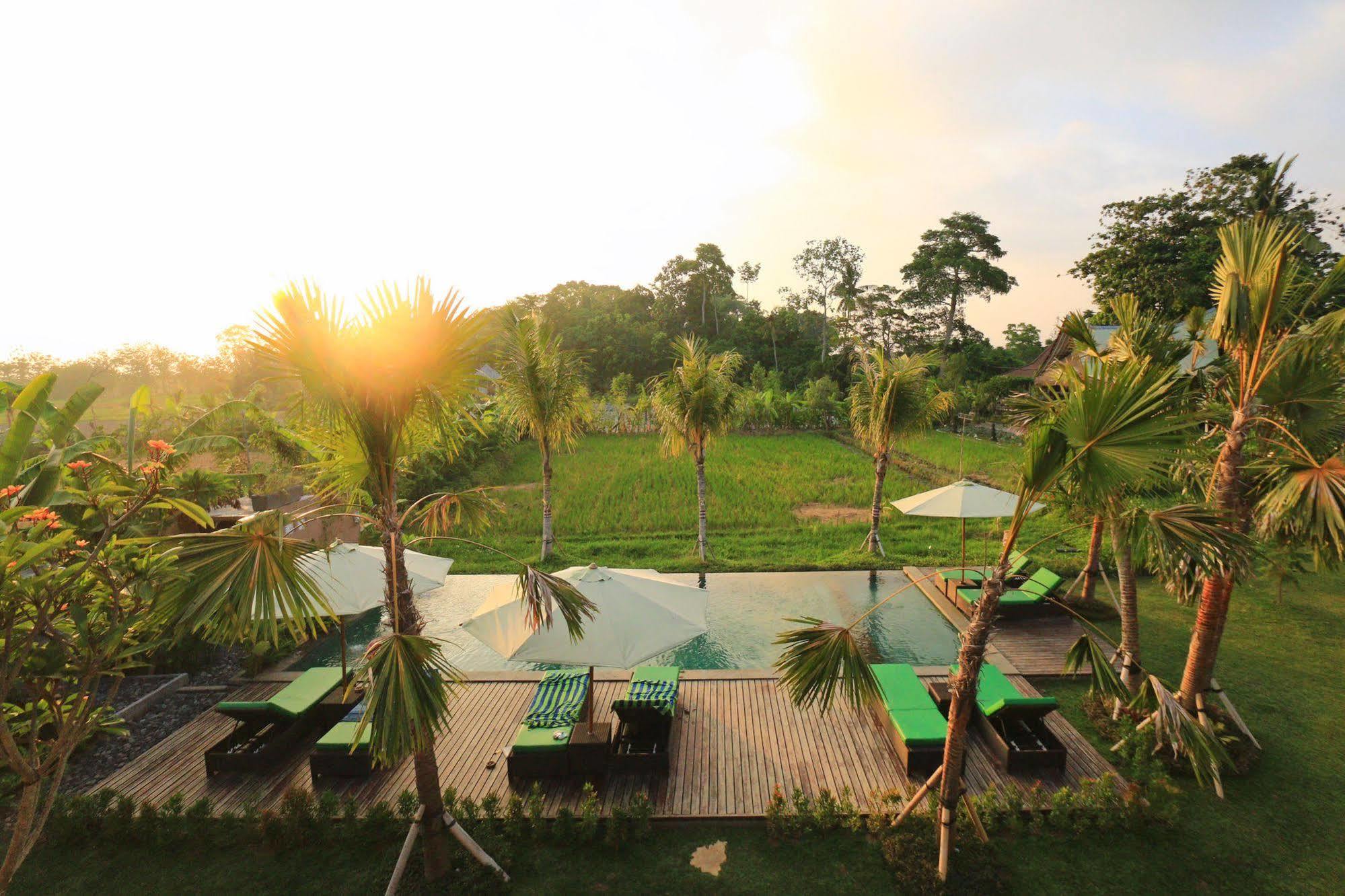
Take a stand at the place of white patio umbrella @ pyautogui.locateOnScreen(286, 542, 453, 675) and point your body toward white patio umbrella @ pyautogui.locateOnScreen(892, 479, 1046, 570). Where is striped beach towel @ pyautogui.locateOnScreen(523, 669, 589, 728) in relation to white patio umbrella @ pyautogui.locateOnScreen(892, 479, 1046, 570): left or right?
right

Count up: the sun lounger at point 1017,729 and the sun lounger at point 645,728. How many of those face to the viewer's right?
0
